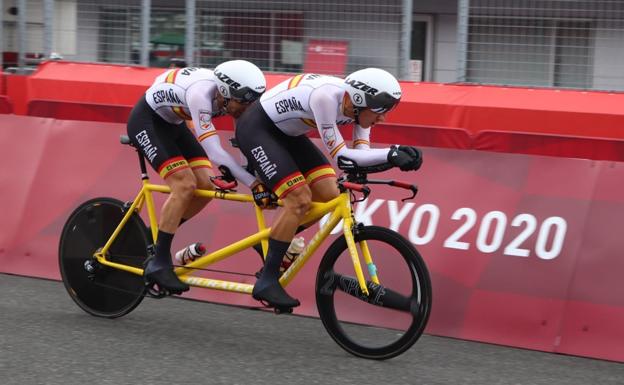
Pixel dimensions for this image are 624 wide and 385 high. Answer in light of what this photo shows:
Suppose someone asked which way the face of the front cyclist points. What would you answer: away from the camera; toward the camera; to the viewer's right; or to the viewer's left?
to the viewer's right

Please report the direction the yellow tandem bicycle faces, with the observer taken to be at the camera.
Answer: facing the viewer and to the right of the viewer
